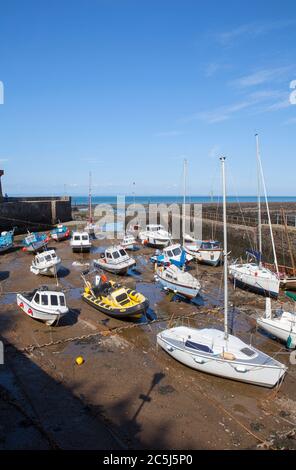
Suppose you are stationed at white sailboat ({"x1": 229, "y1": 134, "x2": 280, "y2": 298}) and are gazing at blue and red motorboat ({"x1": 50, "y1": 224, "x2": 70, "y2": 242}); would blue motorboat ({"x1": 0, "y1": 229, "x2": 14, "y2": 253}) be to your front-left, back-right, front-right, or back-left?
front-left

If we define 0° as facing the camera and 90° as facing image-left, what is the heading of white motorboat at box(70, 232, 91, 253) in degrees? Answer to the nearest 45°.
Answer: approximately 0°

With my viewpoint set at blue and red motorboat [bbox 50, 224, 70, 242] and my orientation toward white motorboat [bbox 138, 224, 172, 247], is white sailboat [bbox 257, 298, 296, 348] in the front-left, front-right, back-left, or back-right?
front-right

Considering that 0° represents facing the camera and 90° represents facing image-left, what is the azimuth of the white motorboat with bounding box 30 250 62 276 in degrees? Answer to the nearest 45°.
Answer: approximately 45°

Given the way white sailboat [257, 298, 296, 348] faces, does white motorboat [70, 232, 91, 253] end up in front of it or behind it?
behind

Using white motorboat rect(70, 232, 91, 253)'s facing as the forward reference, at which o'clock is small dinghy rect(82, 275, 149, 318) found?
The small dinghy is roughly at 12 o'clock from the white motorboat.

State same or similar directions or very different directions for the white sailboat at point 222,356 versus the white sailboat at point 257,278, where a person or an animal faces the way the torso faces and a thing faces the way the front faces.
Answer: same or similar directions

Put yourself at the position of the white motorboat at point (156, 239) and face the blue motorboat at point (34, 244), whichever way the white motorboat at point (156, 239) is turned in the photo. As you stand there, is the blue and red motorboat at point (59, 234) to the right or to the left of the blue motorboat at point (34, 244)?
right

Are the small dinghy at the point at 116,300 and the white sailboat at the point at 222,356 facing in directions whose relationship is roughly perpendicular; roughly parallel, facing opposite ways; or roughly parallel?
roughly parallel
